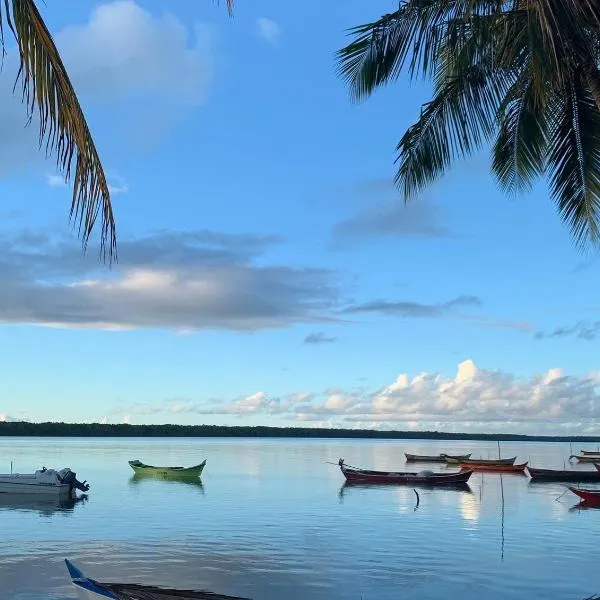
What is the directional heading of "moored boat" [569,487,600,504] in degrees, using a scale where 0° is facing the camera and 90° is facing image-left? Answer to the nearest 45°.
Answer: approximately 90°

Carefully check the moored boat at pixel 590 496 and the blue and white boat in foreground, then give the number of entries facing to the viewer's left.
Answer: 2

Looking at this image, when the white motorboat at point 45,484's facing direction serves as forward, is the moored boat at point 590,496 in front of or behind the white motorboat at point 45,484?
behind

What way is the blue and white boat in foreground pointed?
to the viewer's left

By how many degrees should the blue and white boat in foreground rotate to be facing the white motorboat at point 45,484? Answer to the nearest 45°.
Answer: approximately 90° to its right

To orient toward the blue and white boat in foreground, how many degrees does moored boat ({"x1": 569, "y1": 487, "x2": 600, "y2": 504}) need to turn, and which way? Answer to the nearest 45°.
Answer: approximately 90° to its left

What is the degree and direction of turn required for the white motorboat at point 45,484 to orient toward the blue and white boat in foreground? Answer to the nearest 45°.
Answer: approximately 90° to its left

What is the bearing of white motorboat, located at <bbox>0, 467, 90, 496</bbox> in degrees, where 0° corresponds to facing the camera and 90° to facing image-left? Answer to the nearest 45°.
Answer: approximately 90°

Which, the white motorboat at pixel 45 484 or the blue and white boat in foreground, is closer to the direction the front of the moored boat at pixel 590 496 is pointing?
the white motorboat
